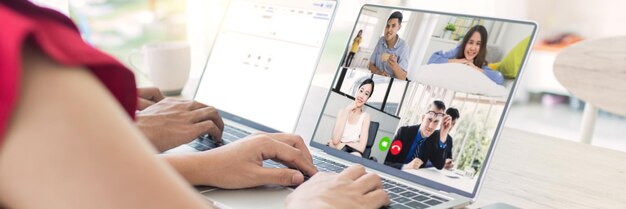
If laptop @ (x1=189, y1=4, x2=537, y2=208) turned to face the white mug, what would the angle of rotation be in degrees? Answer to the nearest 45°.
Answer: approximately 90° to its right

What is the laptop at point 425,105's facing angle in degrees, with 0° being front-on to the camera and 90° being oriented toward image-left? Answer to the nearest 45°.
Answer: approximately 45°

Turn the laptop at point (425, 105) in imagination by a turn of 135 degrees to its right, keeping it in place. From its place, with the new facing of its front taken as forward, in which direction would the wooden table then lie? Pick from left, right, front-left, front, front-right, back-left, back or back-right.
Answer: front-right
